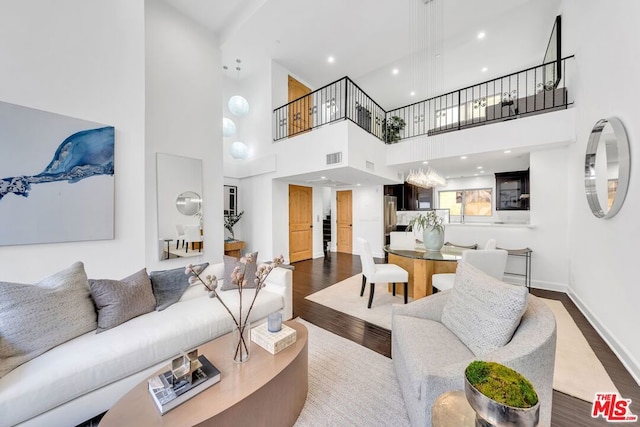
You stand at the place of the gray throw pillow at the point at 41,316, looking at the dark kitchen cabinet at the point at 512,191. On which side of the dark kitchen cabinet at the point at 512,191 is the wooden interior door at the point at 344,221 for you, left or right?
left

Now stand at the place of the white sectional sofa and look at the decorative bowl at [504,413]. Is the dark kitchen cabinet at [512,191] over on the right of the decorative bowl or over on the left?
left

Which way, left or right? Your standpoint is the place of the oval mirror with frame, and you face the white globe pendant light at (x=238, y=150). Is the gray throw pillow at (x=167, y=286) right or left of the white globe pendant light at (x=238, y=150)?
left

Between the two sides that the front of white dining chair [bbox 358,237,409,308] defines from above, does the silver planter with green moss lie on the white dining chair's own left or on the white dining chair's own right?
on the white dining chair's own right

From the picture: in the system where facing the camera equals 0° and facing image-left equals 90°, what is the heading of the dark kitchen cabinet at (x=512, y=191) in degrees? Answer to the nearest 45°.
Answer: approximately 0°

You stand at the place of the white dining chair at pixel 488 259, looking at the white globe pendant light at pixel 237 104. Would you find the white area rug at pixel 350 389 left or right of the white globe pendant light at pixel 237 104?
left

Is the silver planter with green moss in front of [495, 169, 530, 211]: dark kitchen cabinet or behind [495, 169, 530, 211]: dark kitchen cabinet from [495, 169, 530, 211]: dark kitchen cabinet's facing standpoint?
in front

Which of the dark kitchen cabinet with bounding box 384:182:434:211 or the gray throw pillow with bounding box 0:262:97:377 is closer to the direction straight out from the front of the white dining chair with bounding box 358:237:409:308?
the dark kitchen cabinet

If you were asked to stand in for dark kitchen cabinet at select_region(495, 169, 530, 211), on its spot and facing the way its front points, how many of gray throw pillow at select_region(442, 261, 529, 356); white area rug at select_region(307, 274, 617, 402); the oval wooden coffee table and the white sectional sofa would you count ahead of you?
4

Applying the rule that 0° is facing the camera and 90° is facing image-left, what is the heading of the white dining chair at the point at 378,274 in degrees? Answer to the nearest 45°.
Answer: approximately 270°

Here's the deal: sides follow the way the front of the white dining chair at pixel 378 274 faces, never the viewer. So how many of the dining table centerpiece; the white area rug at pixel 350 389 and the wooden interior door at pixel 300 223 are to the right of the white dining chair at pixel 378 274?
1

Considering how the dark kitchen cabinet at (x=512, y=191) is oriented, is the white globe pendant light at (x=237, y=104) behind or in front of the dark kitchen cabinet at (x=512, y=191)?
in front

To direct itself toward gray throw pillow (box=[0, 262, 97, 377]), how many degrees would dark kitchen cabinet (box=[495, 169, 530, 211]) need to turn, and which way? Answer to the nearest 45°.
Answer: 0° — it already faces it

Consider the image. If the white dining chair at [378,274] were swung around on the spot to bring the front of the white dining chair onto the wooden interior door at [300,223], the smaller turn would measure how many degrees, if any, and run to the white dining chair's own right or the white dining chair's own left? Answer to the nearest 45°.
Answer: approximately 135° to the white dining chair's own left

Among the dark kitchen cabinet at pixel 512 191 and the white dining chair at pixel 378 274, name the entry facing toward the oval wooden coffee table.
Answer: the dark kitchen cabinet

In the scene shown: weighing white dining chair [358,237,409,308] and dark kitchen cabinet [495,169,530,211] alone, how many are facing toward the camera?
1
